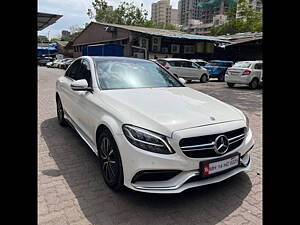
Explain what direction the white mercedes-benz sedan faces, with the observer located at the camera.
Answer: facing the viewer and to the right of the viewer

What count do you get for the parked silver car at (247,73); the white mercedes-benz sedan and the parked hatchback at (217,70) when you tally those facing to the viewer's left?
0

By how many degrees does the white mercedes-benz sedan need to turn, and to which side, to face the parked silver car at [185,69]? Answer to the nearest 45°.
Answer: approximately 135° to its left

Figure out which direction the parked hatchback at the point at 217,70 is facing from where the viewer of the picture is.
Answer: facing away from the viewer and to the right of the viewer

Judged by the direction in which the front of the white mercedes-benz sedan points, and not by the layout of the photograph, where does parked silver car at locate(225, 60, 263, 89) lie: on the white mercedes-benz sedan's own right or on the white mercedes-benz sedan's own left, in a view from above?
on the white mercedes-benz sedan's own left

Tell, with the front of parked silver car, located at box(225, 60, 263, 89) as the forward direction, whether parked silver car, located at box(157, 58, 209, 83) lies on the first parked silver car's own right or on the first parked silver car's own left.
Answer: on the first parked silver car's own left

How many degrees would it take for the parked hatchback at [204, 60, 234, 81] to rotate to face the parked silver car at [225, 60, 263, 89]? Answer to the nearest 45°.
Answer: approximately 135° to its right

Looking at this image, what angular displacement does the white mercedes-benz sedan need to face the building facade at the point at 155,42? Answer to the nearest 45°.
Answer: approximately 135° to its left

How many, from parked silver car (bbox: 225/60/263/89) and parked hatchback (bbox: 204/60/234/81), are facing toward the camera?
0

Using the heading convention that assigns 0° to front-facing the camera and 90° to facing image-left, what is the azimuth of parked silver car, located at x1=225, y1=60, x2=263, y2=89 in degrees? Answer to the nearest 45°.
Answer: approximately 225°

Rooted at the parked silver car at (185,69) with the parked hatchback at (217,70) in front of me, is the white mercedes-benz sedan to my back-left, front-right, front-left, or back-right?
back-right
